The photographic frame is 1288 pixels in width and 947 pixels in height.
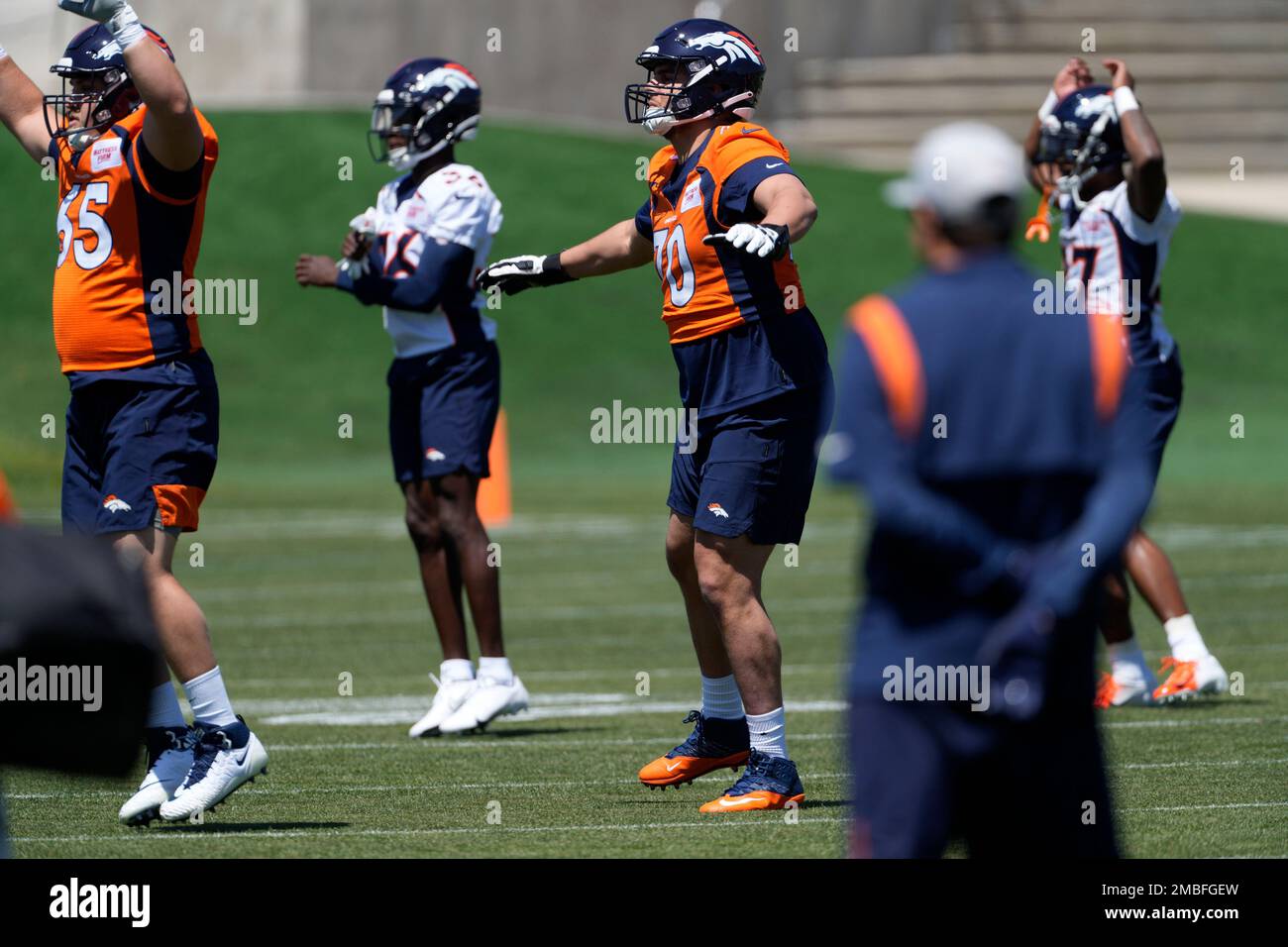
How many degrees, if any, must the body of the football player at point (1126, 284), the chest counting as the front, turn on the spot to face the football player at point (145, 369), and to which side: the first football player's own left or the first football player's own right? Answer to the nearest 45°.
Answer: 0° — they already face them

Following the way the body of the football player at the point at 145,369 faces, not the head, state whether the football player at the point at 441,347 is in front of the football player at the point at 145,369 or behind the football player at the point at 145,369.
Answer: behind

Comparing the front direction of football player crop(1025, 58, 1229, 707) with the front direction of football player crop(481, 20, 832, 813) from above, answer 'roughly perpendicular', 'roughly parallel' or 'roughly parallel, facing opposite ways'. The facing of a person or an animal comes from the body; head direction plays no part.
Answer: roughly parallel

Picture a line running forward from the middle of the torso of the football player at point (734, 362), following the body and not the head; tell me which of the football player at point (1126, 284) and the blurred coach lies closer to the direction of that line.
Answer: the blurred coach

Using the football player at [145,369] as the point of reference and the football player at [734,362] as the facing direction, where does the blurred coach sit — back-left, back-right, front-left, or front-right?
front-right

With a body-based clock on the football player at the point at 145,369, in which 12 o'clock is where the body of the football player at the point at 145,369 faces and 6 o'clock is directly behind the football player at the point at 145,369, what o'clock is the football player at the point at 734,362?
the football player at the point at 734,362 is roughly at 8 o'clock from the football player at the point at 145,369.

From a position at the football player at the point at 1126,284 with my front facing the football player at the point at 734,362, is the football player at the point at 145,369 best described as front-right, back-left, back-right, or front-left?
front-right

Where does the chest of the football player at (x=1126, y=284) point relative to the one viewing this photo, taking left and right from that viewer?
facing the viewer and to the left of the viewer

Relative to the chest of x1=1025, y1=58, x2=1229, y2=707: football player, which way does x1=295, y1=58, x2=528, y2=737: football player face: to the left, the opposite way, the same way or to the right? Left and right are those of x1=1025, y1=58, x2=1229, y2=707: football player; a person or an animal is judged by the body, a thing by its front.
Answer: the same way

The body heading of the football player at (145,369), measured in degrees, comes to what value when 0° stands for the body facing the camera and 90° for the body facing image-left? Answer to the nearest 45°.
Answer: approximately 45°

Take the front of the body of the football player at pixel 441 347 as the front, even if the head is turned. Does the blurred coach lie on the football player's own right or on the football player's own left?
on the football player's own left

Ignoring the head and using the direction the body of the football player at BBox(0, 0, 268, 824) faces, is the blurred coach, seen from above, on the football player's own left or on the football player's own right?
on the football player's own left

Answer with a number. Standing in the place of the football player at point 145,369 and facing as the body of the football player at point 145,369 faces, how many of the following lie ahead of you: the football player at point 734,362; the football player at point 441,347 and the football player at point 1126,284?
0

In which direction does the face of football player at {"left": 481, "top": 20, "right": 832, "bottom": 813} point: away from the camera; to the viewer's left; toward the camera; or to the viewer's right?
to the viewer's left

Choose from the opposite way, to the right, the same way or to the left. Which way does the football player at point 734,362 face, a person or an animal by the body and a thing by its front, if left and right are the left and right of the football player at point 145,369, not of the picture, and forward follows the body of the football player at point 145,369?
the same way
